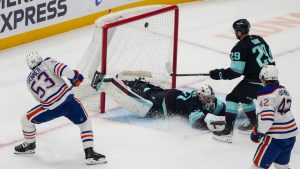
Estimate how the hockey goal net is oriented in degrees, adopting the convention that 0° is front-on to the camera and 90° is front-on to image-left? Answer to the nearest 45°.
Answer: approximately 315°

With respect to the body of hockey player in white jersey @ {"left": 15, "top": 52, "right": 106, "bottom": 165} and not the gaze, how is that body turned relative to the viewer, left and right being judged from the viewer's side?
facing away from the viewer and to the right of the viewer

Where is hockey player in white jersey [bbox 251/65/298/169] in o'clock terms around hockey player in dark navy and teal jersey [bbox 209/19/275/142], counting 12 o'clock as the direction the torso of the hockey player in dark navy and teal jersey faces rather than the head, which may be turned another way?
The hockey player in white jersey is roughly at 7 o'clock from the hockey player in dark navy and teal jersey.

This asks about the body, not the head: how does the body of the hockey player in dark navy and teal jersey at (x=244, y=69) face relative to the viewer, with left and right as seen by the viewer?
facing away from the viewer and to the left of the viewer

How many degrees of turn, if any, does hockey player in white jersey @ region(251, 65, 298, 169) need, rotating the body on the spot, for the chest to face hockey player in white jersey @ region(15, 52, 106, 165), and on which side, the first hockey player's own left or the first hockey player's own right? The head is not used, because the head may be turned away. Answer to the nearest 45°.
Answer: approximately 45° to the first hockey player's own left

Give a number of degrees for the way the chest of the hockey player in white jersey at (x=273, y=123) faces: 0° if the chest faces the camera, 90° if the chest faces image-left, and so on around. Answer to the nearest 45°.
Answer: approximately 135°

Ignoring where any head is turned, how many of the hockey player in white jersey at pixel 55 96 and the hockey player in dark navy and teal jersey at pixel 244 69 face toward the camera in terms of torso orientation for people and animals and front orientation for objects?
0

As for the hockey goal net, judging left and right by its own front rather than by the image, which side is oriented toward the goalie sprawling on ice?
front

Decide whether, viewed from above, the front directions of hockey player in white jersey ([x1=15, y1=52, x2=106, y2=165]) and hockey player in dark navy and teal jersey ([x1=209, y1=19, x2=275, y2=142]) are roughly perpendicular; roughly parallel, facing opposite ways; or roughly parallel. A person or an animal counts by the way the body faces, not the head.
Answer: roughly perpendicular

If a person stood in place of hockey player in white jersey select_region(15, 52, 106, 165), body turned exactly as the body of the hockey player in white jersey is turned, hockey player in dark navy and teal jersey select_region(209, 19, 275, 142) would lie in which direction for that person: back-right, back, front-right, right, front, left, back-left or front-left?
front-right

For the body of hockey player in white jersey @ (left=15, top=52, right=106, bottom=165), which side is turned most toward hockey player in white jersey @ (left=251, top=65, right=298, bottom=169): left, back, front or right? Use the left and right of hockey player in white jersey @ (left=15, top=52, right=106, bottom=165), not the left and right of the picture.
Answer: right

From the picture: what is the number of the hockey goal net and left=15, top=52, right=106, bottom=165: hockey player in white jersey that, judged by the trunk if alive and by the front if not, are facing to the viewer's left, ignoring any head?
0

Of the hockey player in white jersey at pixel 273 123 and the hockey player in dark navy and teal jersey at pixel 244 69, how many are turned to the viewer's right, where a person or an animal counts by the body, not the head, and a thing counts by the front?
0
